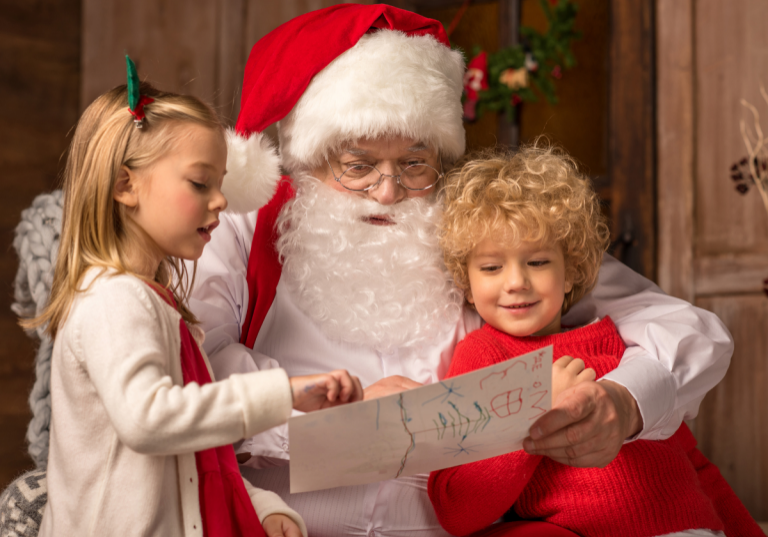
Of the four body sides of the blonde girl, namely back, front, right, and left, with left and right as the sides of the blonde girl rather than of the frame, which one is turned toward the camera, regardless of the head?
right

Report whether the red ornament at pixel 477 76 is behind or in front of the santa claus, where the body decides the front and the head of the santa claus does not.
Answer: behind

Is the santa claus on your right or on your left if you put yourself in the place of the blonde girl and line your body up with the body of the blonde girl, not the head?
on your left

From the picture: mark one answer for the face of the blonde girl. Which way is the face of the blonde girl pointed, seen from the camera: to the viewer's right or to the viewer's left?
to the viewer's right

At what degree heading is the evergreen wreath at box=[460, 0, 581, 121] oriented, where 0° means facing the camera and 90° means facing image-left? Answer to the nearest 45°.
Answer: approximately 0°

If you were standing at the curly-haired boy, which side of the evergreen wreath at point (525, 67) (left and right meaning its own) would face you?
front

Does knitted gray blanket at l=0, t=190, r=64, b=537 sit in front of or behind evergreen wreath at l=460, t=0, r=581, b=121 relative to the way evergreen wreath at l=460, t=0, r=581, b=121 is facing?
in front
